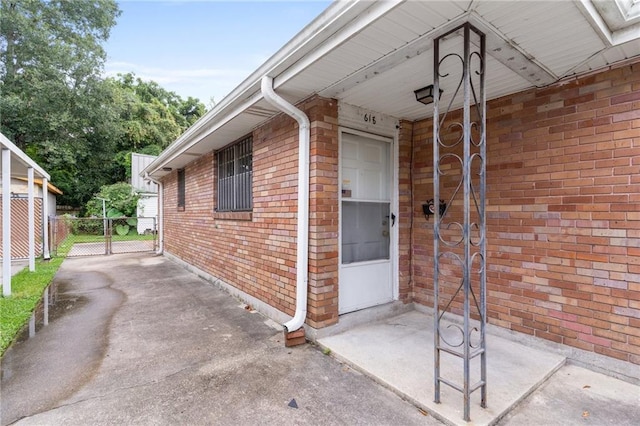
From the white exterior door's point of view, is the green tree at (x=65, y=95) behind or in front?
behind

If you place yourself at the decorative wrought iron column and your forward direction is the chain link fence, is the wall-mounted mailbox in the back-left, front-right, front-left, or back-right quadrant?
front-right

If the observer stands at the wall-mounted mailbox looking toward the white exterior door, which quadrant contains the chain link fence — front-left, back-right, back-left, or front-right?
front-right

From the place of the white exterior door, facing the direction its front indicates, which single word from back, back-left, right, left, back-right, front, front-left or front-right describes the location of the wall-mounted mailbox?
front-left

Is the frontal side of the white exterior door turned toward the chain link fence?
no

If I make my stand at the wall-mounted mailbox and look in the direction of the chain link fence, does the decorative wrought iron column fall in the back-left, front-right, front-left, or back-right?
back-left

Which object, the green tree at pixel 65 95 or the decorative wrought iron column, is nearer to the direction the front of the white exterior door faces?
the decorative wrought iron column

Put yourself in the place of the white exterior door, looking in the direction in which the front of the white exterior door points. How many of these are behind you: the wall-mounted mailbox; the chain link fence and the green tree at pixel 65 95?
2

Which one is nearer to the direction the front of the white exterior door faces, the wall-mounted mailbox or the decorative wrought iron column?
the decorative wrought iron column

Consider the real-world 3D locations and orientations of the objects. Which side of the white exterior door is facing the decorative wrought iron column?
front
